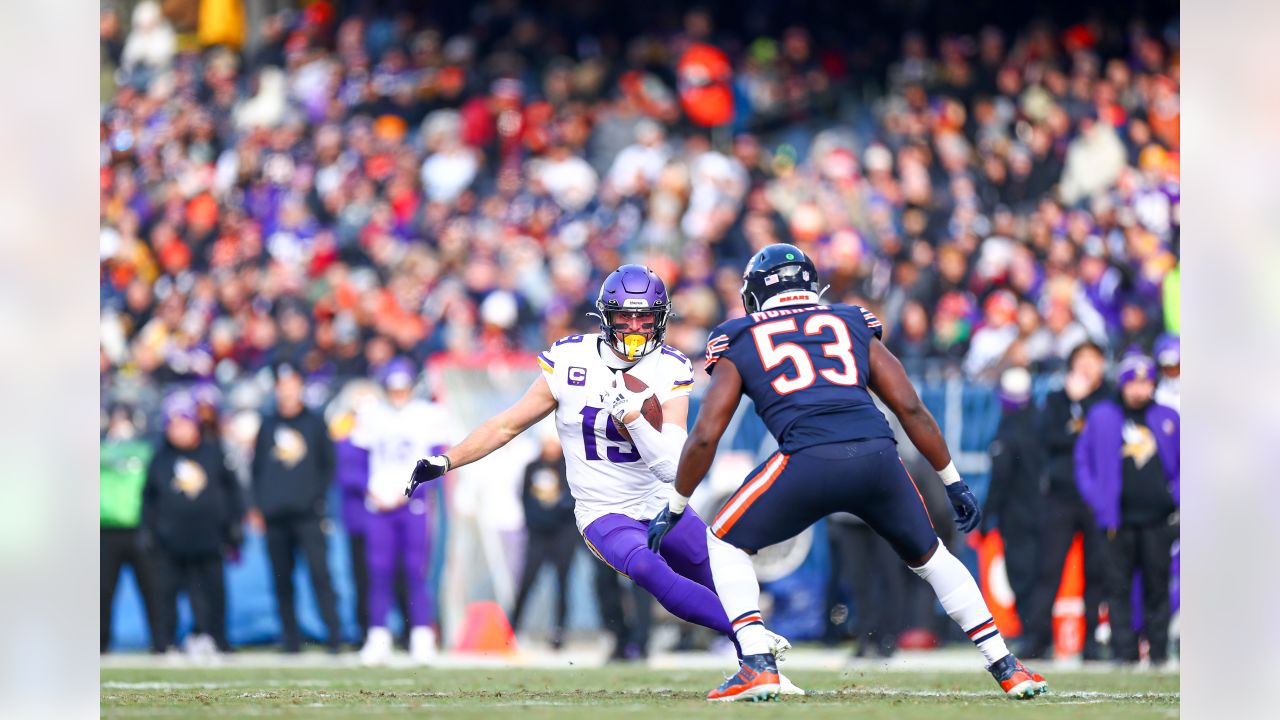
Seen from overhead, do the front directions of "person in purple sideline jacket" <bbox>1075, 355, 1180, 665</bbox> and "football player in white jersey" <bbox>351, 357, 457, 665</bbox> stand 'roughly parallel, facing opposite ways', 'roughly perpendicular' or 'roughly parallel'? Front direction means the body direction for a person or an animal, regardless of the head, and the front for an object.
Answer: roughly parallel

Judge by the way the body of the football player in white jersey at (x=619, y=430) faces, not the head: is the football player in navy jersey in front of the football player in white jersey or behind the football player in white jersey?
in front

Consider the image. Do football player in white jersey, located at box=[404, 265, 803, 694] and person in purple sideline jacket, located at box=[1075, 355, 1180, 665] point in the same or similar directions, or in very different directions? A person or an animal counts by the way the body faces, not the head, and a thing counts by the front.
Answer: same or similar directions

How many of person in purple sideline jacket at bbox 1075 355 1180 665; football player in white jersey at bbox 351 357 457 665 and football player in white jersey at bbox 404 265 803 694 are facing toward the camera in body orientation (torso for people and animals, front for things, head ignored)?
3

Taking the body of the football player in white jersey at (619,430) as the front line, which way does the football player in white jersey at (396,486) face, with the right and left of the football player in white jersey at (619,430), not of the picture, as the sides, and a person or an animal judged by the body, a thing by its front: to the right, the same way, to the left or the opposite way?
the same way

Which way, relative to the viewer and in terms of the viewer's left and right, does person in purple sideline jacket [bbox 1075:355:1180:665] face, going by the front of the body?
facing the viewer

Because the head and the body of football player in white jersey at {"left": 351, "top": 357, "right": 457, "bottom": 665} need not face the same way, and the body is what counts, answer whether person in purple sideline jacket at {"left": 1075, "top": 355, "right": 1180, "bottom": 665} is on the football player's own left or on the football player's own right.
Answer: on the football player's own left

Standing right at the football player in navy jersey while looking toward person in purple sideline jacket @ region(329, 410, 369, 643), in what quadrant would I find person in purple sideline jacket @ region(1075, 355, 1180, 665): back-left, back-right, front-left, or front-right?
front-right

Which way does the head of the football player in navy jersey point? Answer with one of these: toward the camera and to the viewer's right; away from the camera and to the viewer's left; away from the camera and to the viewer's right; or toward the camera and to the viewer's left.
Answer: away from the camera and to the viewer's left

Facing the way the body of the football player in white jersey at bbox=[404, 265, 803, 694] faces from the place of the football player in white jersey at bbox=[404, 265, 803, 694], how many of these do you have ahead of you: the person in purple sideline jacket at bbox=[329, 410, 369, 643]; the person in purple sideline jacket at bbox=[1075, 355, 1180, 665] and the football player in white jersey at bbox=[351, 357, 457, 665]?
0

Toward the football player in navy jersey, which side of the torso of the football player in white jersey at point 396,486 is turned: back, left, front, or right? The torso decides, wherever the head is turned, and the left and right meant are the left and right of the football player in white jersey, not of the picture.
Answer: front

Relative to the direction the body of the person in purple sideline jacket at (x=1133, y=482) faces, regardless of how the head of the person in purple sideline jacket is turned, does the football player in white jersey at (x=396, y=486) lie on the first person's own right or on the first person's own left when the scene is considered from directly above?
on the first person's own right

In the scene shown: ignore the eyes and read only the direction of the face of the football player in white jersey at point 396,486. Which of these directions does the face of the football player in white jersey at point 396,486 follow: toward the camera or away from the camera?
toward the camera
